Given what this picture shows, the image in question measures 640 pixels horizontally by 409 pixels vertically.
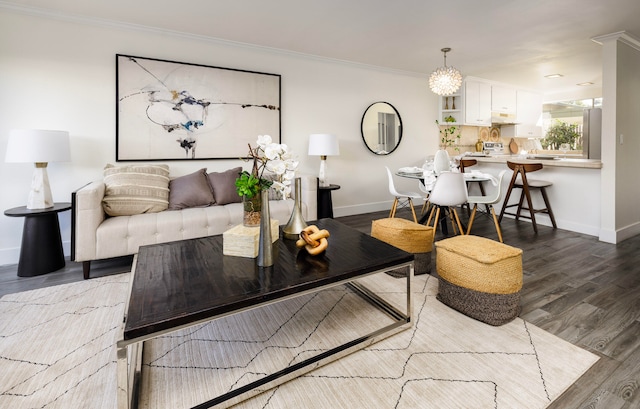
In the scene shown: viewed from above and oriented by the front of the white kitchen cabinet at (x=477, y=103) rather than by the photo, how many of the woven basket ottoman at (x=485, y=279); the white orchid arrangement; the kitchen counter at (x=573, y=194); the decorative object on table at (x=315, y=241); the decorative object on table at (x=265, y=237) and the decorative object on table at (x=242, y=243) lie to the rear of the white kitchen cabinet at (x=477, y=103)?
0

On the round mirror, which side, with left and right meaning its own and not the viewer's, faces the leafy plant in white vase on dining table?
front

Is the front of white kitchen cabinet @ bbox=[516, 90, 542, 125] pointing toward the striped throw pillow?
no

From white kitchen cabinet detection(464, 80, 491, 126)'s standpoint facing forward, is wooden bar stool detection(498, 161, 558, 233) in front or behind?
in front

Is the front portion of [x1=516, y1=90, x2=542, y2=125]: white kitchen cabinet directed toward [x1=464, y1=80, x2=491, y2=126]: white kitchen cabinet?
no

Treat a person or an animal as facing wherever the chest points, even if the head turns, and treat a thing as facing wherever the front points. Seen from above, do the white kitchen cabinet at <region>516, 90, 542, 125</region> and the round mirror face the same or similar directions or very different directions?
same or similar directions

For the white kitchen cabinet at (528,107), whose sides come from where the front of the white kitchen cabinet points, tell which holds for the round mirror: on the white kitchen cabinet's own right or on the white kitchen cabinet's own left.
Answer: on the white kitchen cabinet's own right

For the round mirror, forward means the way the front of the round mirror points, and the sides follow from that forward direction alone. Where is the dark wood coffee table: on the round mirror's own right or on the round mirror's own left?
on the round mirror's own right

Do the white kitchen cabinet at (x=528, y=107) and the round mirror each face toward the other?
no

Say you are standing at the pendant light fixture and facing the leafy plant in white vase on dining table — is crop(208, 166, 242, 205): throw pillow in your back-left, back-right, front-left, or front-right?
back-left

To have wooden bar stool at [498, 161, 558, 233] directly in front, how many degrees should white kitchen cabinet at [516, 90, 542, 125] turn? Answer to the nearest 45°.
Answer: approximately 45° to its right

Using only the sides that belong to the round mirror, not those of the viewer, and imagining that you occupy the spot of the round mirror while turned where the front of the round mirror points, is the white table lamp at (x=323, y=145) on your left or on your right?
on your right

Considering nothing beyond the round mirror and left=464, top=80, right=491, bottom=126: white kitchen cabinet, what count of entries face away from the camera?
0

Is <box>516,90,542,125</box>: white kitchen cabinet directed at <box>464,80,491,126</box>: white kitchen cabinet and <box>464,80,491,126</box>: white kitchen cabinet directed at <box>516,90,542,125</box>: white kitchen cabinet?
no

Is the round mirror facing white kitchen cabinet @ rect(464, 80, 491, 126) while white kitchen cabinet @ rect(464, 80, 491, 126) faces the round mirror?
no

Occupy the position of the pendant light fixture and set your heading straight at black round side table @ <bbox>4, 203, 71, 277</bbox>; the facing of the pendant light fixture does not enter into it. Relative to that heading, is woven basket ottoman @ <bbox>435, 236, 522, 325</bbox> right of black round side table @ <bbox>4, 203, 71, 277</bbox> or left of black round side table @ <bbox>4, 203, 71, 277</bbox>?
left

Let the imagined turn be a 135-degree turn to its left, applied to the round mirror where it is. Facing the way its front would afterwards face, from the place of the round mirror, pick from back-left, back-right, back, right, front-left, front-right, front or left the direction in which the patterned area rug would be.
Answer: back

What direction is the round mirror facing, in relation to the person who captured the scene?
facing the viewer and to the right of the viewer
